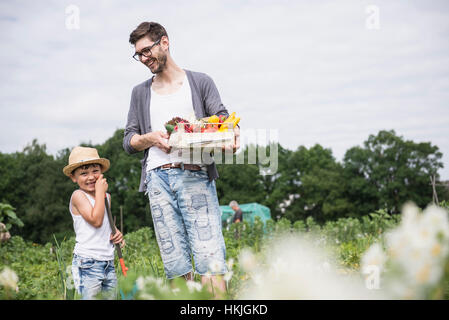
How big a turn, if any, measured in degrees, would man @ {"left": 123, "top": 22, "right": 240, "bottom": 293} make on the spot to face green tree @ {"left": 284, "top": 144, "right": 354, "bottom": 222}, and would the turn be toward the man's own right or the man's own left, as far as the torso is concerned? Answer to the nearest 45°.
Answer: approximately 180°

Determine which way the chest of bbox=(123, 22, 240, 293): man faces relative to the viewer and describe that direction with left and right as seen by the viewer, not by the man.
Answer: facing the viewer

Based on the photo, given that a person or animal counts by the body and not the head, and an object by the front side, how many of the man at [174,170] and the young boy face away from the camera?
0

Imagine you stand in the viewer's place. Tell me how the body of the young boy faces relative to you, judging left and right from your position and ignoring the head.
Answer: facing the viewer and to the right of the viewer

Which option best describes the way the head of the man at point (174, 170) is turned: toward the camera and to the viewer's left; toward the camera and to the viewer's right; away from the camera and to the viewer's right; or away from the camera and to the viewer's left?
toward the camera and to the viewer's left
